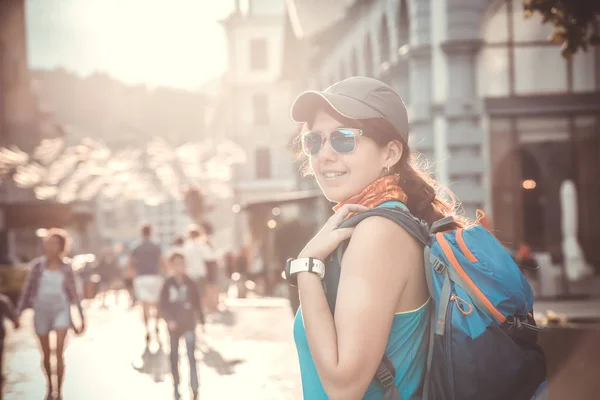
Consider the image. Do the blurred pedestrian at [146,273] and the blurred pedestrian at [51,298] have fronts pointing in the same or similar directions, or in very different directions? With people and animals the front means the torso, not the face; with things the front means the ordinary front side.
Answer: very different directions

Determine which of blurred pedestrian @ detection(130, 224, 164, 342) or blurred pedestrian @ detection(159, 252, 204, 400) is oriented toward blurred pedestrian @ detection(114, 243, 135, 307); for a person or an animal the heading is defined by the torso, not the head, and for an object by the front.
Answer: blurred pedestrian @ detection(130, 224, 164, 342)

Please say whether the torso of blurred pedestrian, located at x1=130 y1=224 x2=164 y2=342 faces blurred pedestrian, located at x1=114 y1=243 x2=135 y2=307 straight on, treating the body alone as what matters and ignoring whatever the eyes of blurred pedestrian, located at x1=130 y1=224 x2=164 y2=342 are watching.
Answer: yes

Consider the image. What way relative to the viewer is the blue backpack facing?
to the viewer's right

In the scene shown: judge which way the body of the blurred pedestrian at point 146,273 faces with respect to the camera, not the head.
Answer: away from the camera

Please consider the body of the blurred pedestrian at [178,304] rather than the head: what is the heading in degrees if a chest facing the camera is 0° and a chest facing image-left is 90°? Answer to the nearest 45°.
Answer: approximately 0°

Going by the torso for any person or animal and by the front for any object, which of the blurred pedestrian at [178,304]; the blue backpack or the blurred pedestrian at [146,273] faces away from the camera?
the blurred pedestrian at [146,273]

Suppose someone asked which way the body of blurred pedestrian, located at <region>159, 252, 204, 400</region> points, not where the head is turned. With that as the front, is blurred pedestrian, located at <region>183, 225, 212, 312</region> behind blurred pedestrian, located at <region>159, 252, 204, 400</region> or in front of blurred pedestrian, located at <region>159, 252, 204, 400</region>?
behind

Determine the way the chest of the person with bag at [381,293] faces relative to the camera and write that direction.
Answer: to the viewer's left
